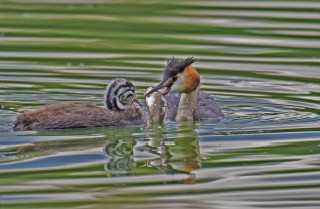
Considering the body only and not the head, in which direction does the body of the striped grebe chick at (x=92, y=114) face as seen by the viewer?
to the viewer's right

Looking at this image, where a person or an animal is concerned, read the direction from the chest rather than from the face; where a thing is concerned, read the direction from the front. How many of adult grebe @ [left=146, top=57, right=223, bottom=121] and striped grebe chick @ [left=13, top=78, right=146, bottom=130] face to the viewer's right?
1

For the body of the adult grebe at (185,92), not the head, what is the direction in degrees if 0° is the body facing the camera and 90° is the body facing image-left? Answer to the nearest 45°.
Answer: approximately 45°

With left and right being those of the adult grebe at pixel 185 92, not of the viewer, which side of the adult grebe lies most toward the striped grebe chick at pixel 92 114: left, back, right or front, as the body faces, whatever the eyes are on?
front

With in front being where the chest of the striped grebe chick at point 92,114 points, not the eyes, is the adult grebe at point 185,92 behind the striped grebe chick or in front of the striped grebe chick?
in front
